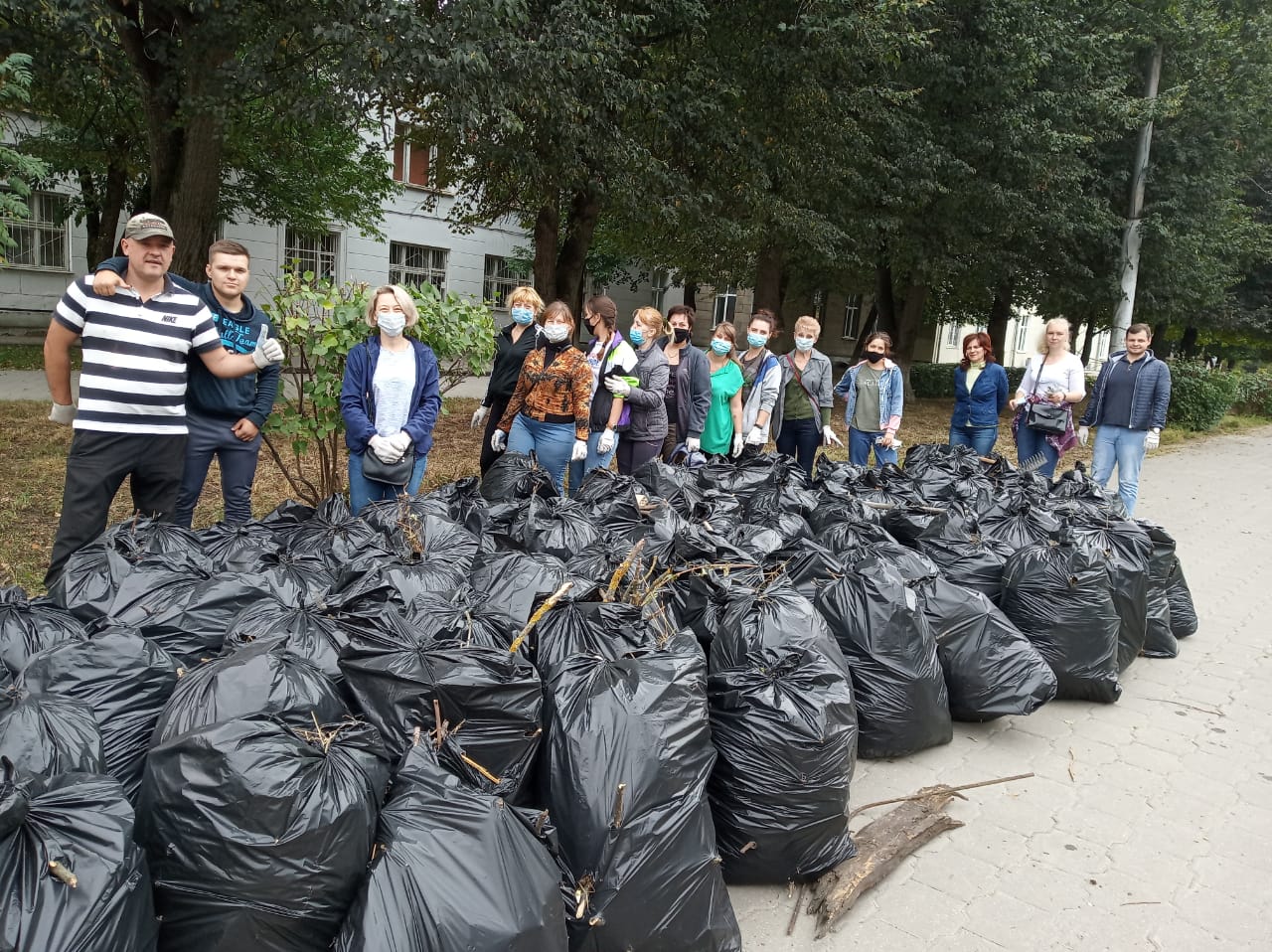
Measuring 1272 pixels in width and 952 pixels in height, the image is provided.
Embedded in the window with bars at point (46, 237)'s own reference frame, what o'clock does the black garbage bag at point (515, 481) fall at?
The black garbage bag is roughly at 12 o'clock from the window with bars.

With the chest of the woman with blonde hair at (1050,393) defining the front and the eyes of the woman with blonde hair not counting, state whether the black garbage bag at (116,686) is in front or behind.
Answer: in front

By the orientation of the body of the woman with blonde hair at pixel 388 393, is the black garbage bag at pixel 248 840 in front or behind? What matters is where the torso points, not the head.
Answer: in front

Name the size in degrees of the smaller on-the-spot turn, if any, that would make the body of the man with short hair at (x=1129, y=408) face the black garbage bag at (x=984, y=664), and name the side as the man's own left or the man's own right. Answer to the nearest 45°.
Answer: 0° — they already face it

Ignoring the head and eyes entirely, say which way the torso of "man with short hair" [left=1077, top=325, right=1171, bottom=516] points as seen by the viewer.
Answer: toward the camera

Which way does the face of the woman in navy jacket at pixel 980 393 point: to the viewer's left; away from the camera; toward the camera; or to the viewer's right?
toward the camera

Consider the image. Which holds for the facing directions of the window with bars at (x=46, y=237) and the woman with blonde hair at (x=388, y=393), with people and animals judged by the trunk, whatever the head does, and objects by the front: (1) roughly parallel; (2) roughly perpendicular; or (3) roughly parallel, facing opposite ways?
roughly parallel

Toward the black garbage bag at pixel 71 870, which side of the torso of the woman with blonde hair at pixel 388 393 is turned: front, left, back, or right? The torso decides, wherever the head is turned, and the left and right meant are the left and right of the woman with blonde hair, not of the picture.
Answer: front

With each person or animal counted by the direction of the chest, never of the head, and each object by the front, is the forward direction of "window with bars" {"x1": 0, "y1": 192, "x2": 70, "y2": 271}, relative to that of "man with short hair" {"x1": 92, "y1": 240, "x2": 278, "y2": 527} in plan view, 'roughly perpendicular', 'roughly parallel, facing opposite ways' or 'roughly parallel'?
roughly parallel

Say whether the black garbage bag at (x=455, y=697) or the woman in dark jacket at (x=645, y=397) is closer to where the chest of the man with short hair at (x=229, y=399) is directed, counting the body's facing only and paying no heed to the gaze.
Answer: the black garbage bag

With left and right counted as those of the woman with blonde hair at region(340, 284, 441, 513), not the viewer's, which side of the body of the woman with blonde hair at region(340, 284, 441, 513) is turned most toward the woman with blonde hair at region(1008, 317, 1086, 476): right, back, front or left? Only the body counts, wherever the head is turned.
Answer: left

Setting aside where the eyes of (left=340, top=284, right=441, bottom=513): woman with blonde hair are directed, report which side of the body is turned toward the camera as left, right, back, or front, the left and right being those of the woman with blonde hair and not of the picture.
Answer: front

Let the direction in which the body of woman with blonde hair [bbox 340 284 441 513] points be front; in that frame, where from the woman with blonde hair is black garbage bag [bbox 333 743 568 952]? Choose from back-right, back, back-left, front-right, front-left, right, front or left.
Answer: front

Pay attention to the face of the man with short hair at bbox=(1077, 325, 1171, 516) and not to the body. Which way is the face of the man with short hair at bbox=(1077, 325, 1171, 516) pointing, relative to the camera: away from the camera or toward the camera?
toward the camera

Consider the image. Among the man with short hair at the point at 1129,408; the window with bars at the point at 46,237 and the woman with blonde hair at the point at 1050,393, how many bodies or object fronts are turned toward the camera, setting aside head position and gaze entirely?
3

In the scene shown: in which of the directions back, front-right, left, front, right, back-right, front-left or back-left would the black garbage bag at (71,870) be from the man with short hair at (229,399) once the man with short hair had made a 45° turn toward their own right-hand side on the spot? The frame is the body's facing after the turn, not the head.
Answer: front-left

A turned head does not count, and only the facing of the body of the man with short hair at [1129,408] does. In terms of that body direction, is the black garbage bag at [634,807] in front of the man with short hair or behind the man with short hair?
in front

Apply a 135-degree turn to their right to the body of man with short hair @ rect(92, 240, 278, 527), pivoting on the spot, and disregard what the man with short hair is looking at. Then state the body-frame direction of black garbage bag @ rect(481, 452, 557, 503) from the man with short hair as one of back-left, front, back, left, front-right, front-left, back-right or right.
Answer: back-right

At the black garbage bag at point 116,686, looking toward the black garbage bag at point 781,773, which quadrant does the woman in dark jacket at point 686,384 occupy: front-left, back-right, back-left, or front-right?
front-left

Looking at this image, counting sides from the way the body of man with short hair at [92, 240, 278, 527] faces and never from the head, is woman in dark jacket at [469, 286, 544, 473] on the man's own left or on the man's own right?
on the man's own left
